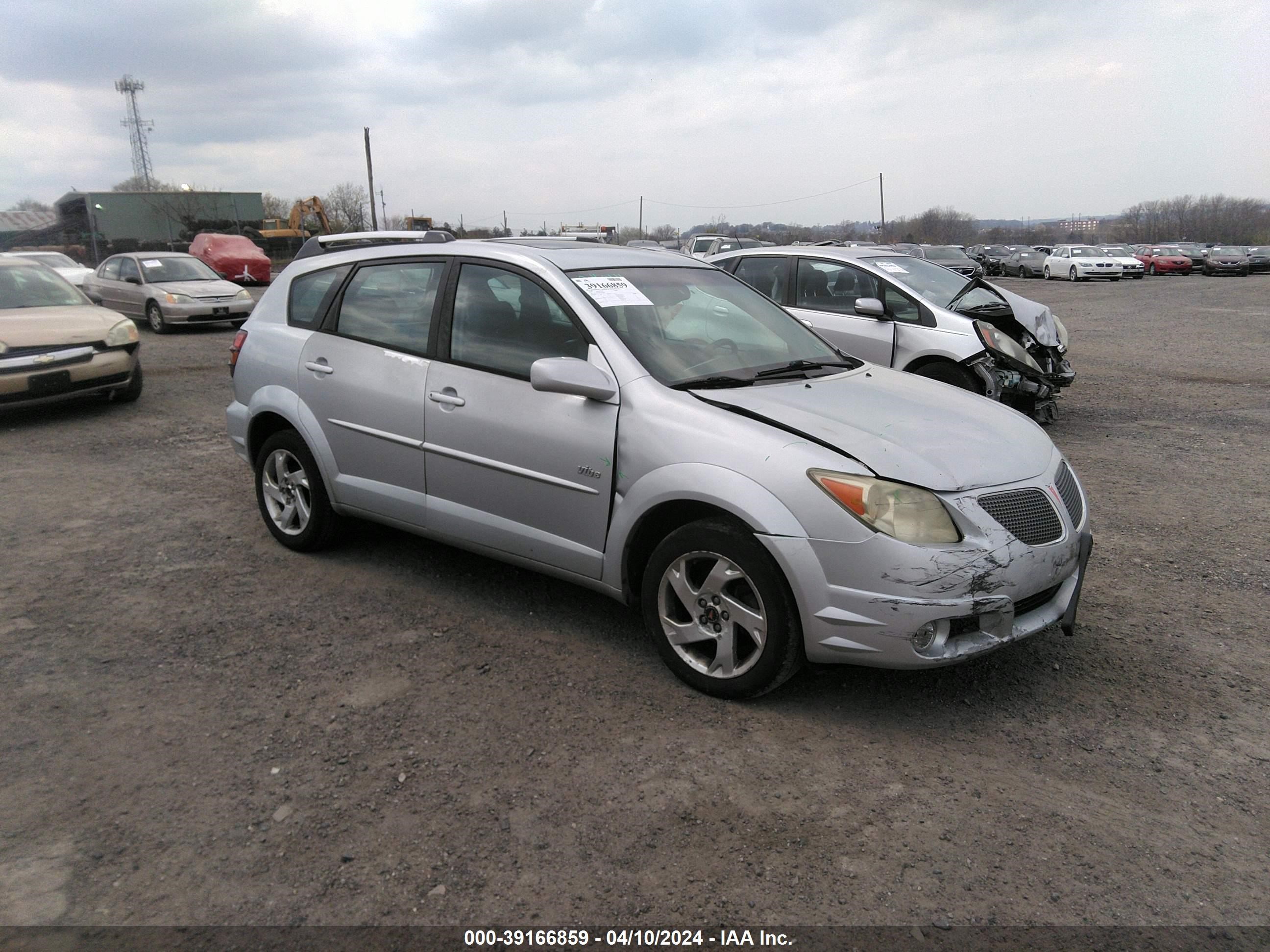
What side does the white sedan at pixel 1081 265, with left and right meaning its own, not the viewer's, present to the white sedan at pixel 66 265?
right

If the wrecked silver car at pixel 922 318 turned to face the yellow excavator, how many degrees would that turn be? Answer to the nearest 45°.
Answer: approximately 180°

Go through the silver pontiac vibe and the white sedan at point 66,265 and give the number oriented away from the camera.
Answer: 0

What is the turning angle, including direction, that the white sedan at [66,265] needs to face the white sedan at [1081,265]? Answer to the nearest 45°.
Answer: approximately 45° to its left

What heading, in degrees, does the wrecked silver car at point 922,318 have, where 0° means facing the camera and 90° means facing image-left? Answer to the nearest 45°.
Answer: approximately 315°

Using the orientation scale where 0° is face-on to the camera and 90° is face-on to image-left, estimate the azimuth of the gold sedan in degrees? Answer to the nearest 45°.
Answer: approximately 315°

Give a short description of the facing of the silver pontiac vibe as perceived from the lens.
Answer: facing the viewer and to the right of the viewer

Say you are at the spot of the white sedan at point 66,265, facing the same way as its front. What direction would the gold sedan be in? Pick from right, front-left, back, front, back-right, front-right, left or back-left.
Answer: front-right

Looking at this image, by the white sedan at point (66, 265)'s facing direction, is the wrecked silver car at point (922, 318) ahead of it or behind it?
ahead

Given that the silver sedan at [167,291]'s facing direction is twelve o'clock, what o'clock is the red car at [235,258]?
The red car is roughly at 8 o'clock from the silver sedan.

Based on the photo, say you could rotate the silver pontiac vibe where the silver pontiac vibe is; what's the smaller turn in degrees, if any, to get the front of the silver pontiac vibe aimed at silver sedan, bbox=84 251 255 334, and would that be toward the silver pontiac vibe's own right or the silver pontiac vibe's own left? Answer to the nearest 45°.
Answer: approximately 180°

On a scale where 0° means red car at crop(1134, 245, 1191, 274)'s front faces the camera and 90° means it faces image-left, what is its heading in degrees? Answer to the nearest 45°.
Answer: approximately 315°

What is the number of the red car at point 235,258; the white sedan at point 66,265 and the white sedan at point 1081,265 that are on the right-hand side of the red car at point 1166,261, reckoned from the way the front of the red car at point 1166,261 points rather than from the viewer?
3
